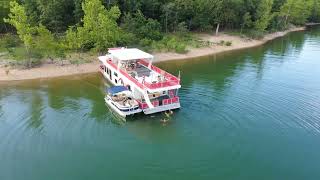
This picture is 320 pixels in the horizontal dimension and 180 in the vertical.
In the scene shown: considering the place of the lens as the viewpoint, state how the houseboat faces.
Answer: facing away from the viewer and to the left of the viewer

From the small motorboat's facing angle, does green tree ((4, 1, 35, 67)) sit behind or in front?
behind

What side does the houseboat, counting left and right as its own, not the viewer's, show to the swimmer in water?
back

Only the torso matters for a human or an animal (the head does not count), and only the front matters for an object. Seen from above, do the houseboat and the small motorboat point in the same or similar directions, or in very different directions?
very different directions

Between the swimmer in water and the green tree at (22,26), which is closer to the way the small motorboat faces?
the swimmer in water
